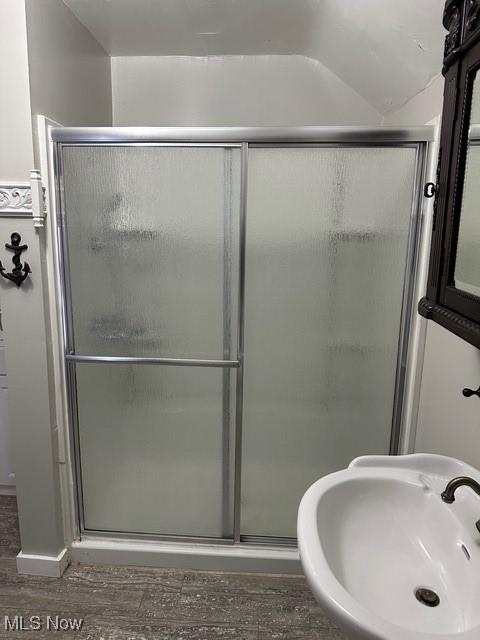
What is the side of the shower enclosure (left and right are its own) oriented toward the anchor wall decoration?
right

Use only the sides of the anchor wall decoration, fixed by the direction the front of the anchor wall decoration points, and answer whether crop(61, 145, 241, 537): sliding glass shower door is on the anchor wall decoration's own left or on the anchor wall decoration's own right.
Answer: on the anchor wall decoration's own left

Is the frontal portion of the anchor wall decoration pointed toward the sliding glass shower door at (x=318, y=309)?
no

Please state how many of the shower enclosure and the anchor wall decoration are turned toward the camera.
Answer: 2

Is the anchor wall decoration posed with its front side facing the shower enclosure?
no

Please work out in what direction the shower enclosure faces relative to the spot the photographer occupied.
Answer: facing the viewer

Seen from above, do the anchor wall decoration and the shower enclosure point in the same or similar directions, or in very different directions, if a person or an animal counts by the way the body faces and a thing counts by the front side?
same or similar directions
